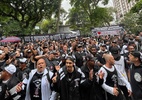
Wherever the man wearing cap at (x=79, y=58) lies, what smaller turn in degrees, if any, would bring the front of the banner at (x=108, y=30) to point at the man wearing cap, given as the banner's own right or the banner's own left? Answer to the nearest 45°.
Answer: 0° — it already faces them

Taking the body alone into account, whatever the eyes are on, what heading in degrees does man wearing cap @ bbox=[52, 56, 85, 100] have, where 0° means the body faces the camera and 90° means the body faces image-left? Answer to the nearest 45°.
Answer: approximately 0°

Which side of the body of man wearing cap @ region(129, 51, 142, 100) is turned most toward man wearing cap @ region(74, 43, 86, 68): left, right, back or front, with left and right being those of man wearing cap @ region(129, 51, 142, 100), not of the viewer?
right

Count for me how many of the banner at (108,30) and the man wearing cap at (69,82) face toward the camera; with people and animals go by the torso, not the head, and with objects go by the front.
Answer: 2

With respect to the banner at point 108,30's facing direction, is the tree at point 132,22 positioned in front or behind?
behind

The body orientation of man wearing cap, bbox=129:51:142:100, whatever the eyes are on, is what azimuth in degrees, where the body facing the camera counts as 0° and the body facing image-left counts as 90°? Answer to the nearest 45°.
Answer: approximately 45°

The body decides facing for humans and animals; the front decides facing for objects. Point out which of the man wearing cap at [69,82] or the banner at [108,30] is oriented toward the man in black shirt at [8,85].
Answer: the banner

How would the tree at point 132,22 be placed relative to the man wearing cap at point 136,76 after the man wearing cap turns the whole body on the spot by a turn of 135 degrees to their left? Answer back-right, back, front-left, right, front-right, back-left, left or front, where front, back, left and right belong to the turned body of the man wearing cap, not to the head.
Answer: left
